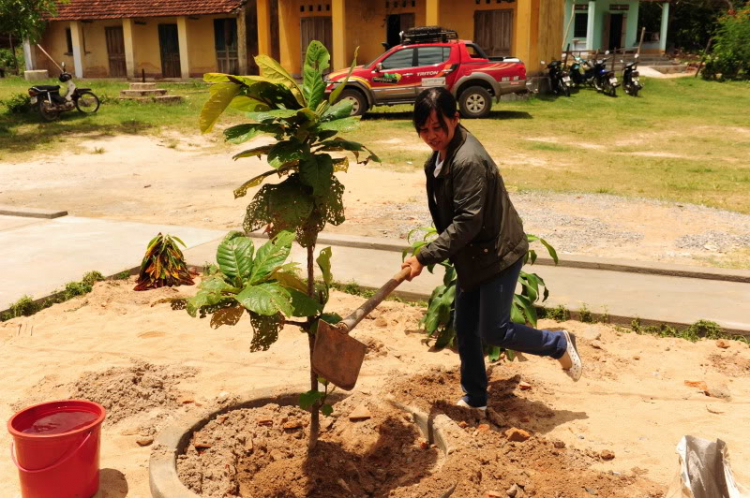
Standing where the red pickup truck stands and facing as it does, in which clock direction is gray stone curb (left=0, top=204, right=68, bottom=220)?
The gray stone curb is roughly at 10 o'clock from the red pickup truck.

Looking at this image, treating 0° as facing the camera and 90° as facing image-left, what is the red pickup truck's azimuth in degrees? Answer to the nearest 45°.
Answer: approximately 90°

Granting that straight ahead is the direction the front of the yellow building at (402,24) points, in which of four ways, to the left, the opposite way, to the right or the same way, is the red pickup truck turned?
to the right

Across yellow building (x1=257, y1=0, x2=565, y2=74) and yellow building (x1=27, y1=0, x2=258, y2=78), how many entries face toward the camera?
2

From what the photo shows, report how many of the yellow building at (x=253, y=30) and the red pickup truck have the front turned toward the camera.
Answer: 1

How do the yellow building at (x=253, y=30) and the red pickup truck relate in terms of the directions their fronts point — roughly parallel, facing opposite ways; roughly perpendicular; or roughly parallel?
roughly perpendicular

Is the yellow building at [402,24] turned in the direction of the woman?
yes

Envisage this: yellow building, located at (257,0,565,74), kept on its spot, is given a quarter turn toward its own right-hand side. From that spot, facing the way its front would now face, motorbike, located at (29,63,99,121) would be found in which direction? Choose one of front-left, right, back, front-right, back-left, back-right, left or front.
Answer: front-left

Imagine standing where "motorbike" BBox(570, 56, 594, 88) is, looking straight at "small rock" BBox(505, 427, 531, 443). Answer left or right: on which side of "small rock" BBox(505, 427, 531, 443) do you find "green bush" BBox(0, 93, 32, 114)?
right

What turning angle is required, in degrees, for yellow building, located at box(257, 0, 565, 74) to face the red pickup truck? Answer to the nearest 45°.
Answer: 0° — it already faces it

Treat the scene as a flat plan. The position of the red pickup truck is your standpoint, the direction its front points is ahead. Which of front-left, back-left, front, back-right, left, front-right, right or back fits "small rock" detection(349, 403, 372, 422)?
left

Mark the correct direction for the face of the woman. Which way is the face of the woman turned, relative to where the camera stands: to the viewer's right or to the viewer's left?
to the viewer's left

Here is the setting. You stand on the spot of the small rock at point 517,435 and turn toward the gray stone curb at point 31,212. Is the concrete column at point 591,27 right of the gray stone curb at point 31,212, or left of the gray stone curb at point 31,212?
right

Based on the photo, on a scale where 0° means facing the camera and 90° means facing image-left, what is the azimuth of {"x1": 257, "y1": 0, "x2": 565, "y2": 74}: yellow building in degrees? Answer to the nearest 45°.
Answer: approximately 0°

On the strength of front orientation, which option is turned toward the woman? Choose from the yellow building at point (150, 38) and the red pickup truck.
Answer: the yellow building

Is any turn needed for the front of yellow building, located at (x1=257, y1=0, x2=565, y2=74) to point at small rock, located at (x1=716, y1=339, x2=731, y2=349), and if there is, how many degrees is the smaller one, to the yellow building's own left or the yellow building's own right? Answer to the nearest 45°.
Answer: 0° — it already faces it

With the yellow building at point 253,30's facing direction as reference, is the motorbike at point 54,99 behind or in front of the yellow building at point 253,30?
in front

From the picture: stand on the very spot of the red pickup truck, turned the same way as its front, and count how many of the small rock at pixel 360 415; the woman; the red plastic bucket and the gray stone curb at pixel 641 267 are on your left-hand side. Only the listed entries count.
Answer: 4
